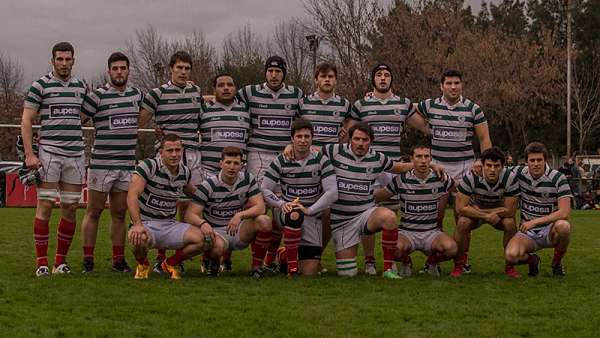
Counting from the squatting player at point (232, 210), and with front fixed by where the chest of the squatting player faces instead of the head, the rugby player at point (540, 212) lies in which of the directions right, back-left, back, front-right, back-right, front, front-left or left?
left

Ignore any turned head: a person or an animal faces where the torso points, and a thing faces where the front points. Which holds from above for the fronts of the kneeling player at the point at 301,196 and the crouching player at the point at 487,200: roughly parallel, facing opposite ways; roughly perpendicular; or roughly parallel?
roughly parallel

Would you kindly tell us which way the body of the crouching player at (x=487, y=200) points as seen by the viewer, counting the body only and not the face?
toward the camera

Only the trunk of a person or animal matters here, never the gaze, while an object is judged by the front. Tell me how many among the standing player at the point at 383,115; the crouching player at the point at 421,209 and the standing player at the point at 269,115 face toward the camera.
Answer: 3

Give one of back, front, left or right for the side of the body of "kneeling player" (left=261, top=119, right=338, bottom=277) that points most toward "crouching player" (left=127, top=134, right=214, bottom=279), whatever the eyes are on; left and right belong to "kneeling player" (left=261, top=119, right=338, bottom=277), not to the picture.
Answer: right

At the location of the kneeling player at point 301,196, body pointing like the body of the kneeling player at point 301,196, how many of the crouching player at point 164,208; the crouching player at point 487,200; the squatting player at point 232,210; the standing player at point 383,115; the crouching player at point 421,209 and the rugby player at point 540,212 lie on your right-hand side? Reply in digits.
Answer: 2

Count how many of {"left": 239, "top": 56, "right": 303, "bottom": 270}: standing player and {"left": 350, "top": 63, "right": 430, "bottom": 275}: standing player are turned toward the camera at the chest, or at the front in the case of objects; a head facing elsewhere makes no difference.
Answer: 2

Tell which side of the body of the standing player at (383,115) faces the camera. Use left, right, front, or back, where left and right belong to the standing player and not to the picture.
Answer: front

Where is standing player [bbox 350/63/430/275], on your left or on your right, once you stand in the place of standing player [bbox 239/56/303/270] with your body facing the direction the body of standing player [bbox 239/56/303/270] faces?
on your left

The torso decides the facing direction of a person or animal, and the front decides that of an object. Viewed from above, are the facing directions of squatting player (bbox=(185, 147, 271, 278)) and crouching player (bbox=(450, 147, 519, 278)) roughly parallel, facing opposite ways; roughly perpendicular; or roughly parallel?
roughly parallel

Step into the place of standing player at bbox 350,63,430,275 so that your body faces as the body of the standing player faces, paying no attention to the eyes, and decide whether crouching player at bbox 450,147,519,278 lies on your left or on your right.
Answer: on your left

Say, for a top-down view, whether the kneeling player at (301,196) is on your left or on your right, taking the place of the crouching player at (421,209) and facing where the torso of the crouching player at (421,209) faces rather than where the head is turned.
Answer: on your right

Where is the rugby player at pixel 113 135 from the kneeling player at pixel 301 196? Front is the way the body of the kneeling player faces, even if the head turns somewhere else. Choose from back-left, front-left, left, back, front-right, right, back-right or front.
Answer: right

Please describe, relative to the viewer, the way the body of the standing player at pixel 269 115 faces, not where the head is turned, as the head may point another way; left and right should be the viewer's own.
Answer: facing the viewer

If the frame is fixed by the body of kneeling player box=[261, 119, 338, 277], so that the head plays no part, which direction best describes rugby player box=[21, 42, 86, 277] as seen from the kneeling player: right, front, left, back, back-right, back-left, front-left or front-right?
right

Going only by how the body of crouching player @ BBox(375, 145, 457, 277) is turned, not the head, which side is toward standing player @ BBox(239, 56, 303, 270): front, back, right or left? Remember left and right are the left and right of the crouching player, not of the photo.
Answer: right
